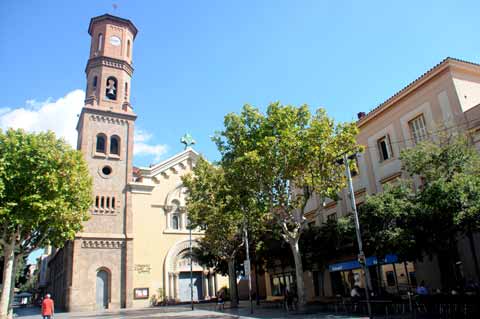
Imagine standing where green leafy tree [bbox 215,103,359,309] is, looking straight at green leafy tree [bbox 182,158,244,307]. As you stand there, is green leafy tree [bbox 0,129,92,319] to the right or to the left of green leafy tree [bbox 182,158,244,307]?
left

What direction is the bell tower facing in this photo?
toward the camera

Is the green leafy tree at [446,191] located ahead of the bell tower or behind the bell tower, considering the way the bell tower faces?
ahead

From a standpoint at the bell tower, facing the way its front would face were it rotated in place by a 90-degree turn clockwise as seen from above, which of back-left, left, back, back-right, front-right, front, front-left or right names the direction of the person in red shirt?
left

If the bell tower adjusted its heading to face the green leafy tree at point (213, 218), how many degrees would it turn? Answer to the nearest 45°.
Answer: approximately 45° to its left

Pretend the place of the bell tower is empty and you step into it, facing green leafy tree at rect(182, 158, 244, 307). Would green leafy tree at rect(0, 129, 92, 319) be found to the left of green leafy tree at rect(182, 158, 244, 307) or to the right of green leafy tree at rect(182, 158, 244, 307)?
right

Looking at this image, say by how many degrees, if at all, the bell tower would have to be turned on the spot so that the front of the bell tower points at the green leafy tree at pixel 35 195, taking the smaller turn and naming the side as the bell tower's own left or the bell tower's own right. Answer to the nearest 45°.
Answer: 0° — it already faces it
